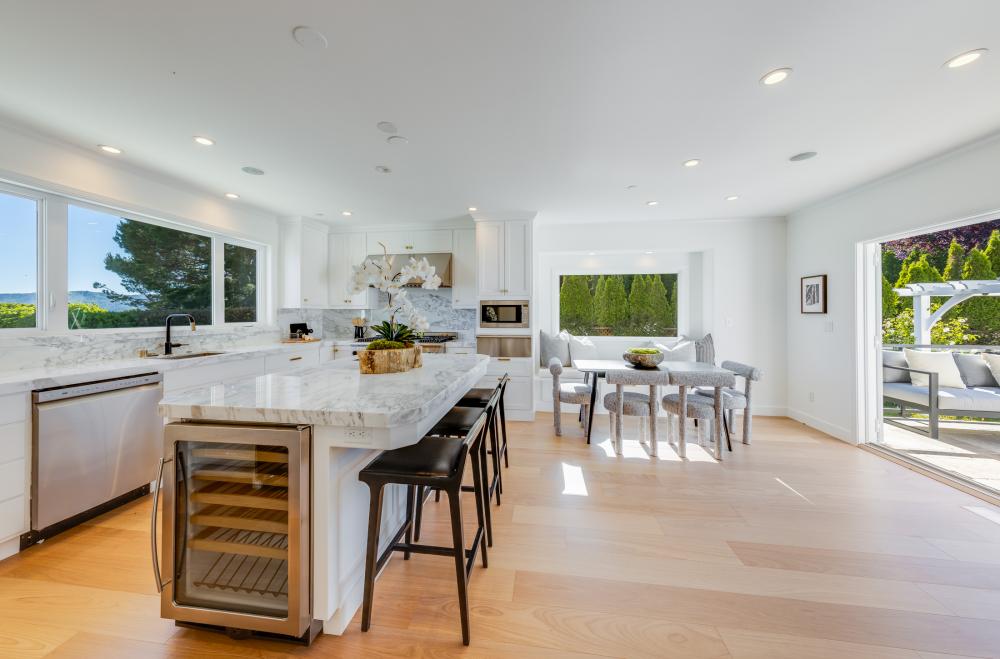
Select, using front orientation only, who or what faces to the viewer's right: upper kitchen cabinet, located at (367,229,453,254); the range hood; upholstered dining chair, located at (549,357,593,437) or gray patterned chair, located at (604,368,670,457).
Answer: the upholstered dining chair

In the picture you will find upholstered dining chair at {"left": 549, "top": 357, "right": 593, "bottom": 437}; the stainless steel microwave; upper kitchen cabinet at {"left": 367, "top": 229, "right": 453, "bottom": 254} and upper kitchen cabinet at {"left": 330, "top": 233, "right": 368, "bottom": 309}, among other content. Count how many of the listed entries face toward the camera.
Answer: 3

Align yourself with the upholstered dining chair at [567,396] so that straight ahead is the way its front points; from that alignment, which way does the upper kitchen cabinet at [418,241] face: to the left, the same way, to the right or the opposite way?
to the right

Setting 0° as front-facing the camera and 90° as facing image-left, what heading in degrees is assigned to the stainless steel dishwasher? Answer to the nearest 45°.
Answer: approximately 315°

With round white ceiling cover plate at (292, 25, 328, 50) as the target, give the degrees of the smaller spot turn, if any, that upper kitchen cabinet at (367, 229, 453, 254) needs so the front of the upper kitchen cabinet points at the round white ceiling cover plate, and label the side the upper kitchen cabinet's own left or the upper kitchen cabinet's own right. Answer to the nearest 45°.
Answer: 0° — it already faces it

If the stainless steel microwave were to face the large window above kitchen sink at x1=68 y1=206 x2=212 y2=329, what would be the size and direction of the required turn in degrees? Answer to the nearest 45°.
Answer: approximately 45° to its right

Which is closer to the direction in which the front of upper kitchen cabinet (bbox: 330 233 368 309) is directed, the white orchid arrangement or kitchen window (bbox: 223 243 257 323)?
the white orchid arrangement

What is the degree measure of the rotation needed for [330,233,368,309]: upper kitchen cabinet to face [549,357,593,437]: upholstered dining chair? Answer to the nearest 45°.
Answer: approximately 45° to its left

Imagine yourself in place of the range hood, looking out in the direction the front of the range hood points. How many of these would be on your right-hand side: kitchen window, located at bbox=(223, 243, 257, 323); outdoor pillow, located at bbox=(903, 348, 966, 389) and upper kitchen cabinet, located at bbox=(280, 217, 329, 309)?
2
